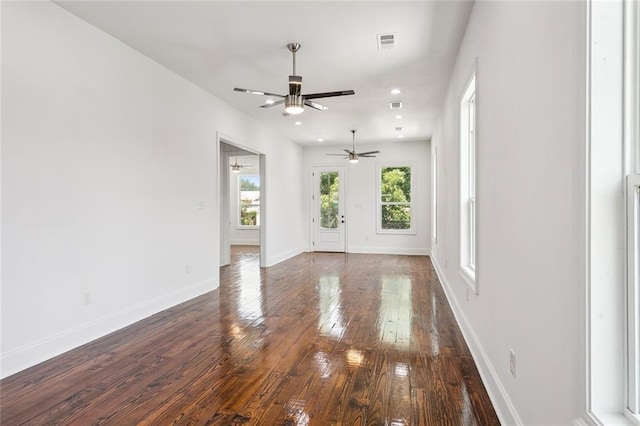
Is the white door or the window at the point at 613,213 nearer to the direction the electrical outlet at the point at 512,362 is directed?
the white door

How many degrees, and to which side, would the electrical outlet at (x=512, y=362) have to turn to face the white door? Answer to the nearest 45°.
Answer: approximately 45° to its right

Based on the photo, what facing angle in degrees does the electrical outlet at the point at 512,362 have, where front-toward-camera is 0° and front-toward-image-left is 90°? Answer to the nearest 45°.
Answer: approximately 90°

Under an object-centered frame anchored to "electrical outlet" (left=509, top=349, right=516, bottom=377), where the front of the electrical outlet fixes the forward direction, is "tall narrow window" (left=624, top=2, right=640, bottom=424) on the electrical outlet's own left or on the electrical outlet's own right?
on the electrical outlet's own left

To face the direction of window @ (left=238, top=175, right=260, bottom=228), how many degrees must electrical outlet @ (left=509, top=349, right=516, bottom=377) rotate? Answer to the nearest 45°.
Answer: approximately 45° to its right

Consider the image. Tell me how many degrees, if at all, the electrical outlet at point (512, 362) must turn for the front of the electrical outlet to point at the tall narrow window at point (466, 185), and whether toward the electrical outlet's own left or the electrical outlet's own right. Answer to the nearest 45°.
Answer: approximately 90° to the electrical outlet's own right

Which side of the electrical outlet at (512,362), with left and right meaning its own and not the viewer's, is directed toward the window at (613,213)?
left

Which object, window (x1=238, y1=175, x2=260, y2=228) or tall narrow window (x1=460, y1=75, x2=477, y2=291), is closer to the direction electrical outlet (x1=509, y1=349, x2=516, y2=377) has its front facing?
the window

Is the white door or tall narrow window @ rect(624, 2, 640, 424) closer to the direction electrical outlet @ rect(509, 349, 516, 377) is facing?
the white door

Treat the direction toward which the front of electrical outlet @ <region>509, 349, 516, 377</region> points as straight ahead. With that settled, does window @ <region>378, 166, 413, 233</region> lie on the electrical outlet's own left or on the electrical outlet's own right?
on the electrical outlet's own right
